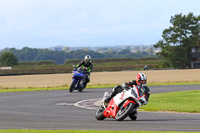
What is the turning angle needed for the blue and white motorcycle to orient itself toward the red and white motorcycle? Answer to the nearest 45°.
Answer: approximately 45° to its left

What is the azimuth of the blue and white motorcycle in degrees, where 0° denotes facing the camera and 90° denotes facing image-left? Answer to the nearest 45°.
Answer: approximately 45°
